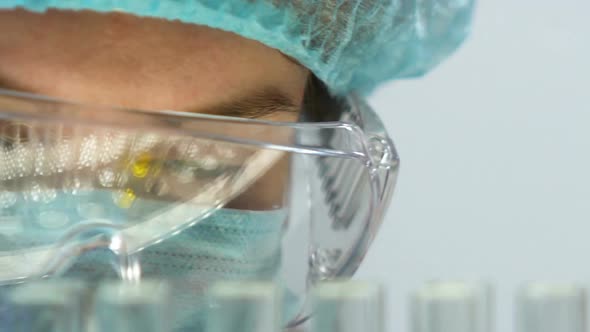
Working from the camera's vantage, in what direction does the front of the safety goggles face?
facing the viewer and to the left of the viewer
